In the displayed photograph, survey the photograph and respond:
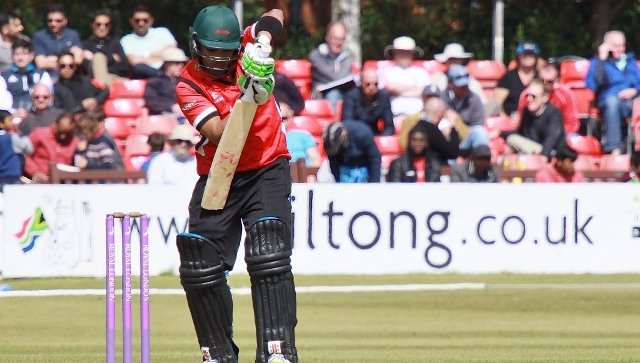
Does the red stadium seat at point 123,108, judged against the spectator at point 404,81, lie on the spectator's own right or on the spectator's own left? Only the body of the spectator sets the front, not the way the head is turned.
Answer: on the spectator's own right

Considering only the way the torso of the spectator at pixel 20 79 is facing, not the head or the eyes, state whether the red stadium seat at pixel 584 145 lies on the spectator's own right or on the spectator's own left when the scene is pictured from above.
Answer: on the spectator's own left

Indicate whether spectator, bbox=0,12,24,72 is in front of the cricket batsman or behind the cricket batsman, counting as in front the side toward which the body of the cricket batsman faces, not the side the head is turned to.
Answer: behind

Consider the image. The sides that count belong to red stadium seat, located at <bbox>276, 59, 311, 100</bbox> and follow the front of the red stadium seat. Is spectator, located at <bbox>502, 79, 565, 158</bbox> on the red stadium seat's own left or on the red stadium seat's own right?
on the red stadium seat's own left

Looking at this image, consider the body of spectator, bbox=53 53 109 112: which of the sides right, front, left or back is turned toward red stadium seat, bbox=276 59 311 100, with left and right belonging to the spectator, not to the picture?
left

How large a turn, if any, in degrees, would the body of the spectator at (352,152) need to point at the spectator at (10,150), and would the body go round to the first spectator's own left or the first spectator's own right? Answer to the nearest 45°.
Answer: approximately 45° to the first spectator's own right

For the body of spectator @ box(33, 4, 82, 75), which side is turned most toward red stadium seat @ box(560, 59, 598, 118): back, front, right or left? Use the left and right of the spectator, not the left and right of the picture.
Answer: left

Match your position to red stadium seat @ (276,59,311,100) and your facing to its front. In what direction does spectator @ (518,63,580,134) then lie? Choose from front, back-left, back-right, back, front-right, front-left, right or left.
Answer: left

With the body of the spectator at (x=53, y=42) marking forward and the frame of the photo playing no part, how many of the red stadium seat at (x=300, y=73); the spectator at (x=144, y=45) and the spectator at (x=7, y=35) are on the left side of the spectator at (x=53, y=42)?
2

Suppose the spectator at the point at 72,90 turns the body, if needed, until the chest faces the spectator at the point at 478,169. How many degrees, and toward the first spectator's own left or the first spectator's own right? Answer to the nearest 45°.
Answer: approximately 45° to the first spectator's own left
